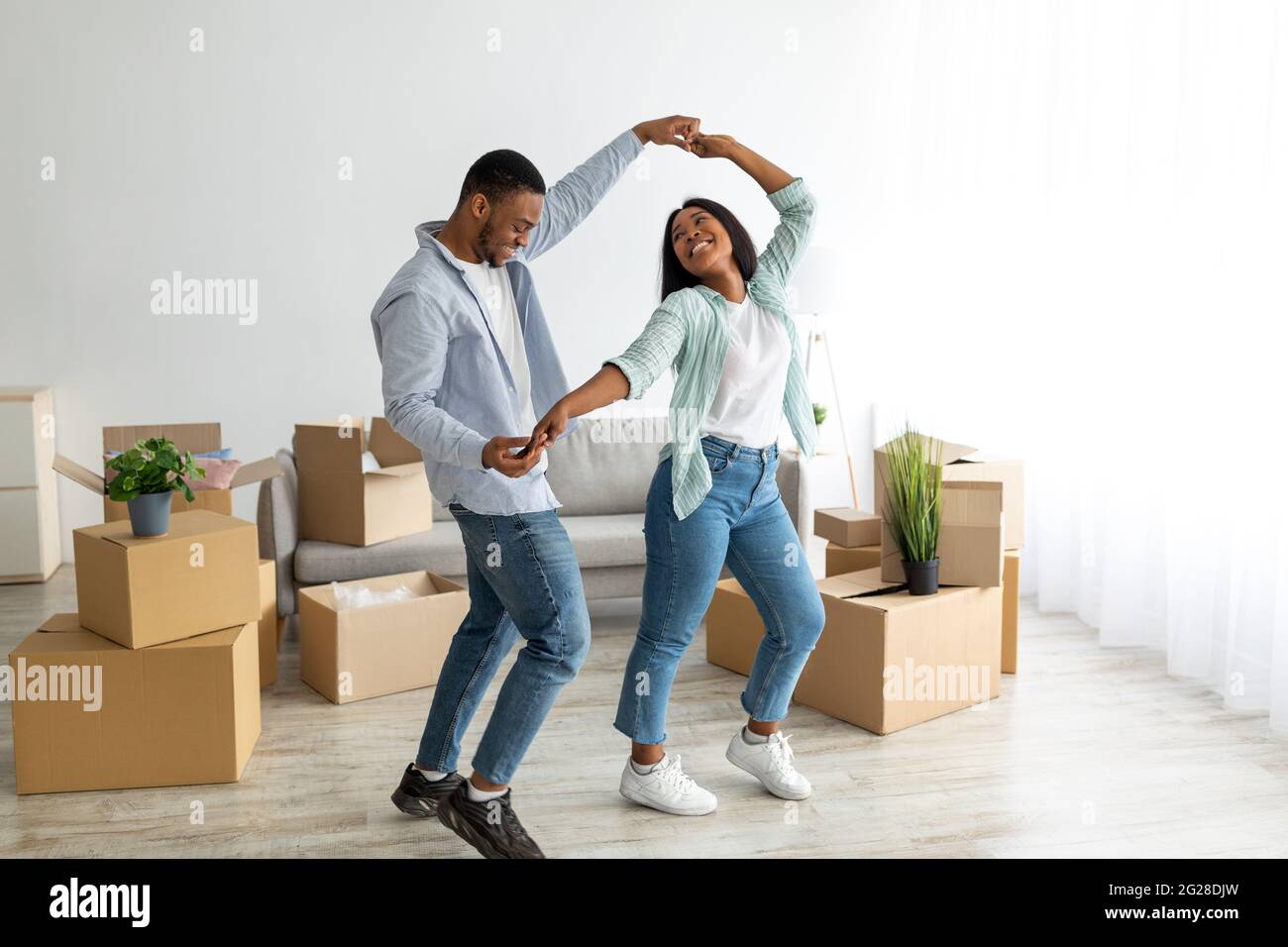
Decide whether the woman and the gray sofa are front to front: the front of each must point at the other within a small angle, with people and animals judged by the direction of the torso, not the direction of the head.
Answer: no

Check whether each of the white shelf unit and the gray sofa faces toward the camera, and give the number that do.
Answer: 2

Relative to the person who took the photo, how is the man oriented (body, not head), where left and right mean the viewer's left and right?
facing the viewer and to the right of the viewer

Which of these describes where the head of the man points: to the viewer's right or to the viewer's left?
to the viewer's right

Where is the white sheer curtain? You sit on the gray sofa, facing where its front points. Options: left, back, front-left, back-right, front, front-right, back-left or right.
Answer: left

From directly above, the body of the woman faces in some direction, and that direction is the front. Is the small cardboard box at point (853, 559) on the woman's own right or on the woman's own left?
on the woman's own left

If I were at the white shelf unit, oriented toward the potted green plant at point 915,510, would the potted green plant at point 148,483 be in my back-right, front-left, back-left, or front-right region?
front-right

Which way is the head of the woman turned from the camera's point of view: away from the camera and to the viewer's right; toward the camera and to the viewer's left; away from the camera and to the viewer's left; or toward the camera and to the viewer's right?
toward the camera and to the viewer's left

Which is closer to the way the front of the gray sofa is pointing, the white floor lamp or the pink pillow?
the pink pillow

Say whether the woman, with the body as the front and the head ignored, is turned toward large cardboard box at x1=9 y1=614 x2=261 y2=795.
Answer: no

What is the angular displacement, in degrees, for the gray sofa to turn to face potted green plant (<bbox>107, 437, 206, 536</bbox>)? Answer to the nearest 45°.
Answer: approximately 45° to its right

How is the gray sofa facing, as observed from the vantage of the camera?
facing the viewer

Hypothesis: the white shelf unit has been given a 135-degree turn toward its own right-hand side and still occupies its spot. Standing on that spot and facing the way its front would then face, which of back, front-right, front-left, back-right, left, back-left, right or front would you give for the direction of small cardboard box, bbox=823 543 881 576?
back

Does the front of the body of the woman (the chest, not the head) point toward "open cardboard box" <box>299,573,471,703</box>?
no
